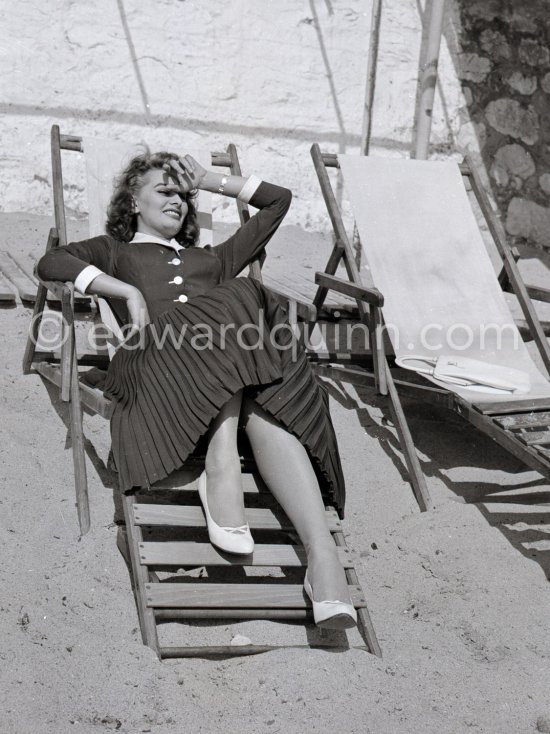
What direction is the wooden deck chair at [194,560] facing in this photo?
toward the camera

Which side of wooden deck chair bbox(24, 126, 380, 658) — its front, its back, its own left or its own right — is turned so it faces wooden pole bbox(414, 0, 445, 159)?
back

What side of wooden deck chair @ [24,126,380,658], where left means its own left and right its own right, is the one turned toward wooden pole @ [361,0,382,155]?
back

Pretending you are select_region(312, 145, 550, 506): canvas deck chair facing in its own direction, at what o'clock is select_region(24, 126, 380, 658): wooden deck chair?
The wooden deck chair is roughly at 4 o'clock from the canvas deck chair.

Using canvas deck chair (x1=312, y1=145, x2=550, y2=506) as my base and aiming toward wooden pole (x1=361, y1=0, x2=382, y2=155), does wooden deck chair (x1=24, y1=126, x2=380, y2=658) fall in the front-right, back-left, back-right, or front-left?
back-left

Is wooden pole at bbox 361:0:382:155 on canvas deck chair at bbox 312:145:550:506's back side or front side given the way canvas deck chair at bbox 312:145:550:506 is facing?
on the back side

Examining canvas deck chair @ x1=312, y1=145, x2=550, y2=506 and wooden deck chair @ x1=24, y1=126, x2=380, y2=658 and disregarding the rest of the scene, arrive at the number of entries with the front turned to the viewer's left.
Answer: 0

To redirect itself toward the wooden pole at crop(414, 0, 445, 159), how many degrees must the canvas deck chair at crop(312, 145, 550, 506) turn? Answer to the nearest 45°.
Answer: approximately 135° to its left
